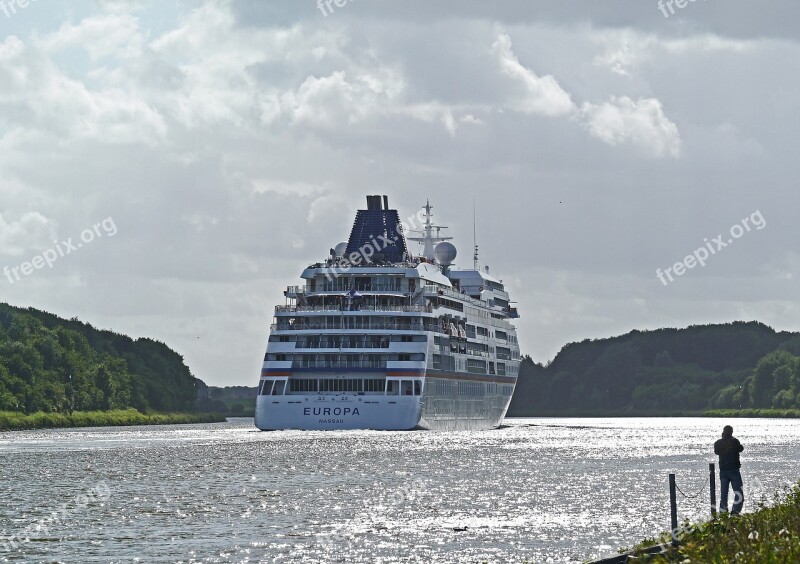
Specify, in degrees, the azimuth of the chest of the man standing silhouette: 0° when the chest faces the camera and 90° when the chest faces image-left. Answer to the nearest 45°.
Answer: approximately 180°
